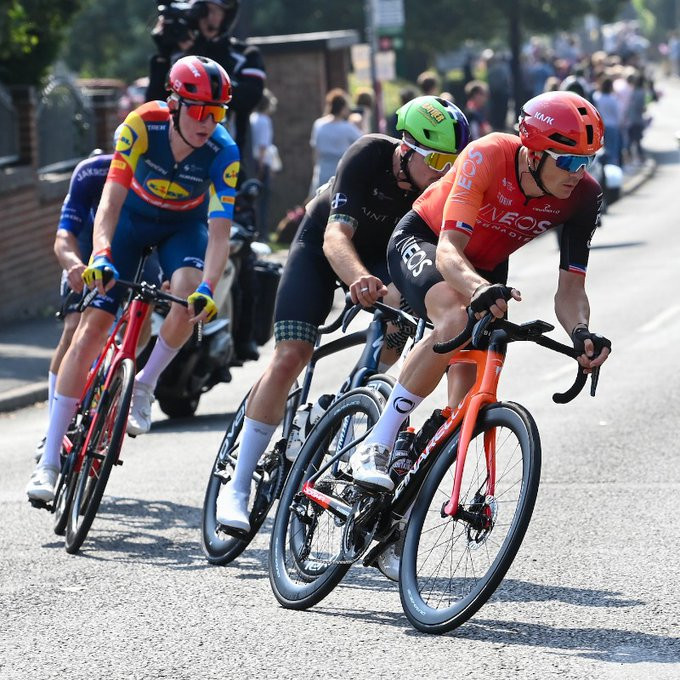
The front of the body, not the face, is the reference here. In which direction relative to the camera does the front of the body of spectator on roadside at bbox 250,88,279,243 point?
to the viewer's right

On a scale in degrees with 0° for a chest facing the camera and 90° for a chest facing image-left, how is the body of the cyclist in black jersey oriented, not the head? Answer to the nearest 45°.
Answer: approximately 315°

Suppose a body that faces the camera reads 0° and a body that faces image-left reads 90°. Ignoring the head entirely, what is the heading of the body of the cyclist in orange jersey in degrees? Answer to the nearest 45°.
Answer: approximately 315°

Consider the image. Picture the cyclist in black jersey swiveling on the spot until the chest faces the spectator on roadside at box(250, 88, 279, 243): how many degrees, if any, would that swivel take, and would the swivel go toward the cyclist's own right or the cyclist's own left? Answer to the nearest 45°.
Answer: approximately 135° to the cyclist's own left

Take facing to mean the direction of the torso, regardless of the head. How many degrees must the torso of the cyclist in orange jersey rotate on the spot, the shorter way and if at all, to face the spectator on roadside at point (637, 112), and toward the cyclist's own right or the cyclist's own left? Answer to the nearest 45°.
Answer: approximately 135° to the cyclist's own left

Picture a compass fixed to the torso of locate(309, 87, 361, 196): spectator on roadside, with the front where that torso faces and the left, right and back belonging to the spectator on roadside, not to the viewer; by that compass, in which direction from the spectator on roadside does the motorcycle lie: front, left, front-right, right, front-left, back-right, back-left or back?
back-right

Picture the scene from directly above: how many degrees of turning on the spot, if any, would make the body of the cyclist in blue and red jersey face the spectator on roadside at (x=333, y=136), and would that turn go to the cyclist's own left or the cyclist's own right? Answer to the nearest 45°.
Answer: approximately 180°

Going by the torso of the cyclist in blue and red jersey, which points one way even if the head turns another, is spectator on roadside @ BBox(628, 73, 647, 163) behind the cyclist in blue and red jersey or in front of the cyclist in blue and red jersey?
behind

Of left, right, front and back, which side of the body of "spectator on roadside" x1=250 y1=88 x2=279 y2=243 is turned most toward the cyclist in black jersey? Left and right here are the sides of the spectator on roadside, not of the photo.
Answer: right
